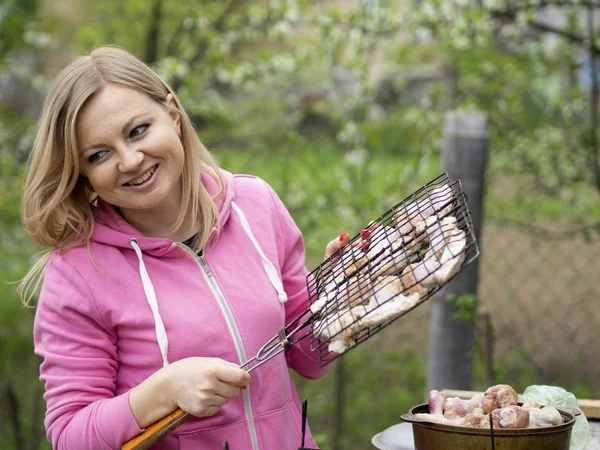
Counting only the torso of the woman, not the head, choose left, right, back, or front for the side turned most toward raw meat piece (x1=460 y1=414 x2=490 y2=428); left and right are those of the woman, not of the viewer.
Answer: left

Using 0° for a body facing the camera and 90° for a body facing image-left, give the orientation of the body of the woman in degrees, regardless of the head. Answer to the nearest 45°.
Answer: approximately 315°

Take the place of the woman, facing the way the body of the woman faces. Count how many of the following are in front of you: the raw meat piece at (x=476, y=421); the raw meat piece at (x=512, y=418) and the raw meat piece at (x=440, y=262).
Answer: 3

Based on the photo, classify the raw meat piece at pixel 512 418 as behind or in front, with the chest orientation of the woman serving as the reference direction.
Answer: in front

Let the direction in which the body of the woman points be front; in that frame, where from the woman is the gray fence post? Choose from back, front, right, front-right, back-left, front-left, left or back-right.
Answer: left

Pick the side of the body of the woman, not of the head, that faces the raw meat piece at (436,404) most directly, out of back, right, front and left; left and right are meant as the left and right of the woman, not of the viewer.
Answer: left
